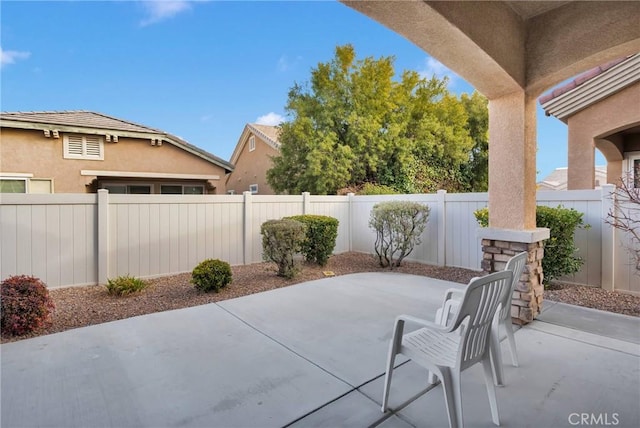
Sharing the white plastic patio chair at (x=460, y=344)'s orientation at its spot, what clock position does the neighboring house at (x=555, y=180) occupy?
The neighboring house is roughly at 2 o'clock from the white plastic patio chair.

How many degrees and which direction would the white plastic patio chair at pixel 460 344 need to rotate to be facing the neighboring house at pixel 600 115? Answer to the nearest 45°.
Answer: approximately 90° to its right

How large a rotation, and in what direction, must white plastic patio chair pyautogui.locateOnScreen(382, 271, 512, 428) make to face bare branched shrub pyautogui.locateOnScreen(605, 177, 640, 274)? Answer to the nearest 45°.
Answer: approximately 90° to its right

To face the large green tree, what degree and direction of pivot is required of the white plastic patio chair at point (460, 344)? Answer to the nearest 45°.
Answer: approximately 45° to its right

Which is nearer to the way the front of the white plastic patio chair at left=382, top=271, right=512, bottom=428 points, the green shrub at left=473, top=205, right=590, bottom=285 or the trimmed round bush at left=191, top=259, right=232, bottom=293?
the trimmed round bush

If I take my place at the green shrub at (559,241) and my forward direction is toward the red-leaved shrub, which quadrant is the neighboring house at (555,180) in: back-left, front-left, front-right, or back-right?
back-right

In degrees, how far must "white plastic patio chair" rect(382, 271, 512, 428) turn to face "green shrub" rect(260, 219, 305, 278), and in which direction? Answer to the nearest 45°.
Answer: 0° — it already faces it

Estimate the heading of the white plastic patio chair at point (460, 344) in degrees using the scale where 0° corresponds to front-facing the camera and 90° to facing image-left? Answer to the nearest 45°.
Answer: approximately 135°

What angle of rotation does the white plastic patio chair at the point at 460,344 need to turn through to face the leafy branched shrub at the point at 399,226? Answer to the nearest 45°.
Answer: approximately 45° to its right

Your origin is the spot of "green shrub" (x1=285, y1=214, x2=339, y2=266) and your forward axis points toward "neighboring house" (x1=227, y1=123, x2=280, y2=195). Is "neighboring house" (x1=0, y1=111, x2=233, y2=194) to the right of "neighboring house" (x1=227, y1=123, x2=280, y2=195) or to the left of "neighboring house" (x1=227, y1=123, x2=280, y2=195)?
left
